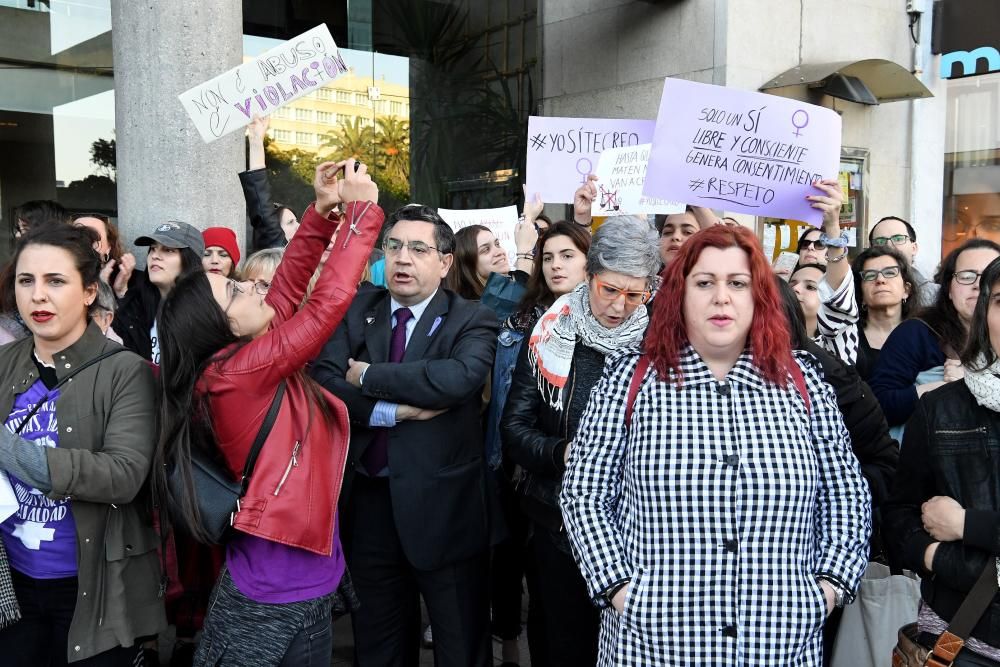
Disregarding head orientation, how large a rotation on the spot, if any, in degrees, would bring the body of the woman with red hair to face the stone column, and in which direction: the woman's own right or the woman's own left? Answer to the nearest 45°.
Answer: approximately 135° to the woman's own right

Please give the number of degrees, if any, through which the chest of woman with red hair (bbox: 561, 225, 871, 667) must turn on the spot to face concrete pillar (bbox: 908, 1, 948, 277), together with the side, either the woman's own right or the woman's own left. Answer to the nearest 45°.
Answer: approximately 180°

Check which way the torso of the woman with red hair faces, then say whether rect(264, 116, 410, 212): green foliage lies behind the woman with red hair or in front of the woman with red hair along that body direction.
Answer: behind

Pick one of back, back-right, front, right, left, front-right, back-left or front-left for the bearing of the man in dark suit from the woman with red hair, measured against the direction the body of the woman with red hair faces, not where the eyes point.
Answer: back-right

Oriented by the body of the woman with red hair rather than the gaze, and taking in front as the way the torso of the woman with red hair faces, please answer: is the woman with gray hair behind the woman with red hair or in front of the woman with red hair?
behind

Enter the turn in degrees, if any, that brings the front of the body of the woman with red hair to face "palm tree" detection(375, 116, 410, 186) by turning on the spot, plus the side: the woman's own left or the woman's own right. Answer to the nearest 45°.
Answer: approximately 135° to the woman's own right

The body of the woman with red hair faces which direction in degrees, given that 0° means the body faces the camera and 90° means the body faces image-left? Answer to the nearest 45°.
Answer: approximately 0°
